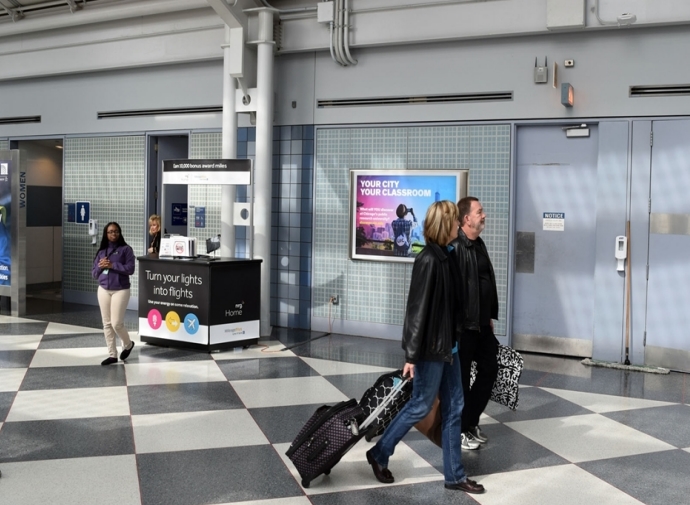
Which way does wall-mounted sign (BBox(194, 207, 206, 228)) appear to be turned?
toward the camera

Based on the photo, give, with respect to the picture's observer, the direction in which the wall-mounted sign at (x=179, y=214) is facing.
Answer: facing the viewer

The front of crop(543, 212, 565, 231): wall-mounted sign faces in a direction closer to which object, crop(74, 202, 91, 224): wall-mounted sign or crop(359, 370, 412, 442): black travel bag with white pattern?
the black travel bag with white pattern

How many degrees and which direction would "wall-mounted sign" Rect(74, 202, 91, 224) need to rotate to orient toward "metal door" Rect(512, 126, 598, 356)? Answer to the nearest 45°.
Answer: approximately 45° to its left

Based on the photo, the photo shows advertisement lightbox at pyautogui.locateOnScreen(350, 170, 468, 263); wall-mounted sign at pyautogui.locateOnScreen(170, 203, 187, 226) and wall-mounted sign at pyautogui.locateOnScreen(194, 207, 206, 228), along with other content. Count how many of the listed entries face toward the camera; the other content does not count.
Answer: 3

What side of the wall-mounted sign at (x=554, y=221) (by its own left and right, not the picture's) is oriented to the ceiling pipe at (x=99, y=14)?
right

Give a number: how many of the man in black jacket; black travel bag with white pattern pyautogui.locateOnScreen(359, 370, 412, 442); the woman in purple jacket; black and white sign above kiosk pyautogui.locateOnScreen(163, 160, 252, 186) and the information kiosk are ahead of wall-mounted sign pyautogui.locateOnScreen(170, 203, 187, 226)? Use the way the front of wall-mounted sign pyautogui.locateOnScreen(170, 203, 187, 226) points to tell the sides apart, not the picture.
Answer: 5

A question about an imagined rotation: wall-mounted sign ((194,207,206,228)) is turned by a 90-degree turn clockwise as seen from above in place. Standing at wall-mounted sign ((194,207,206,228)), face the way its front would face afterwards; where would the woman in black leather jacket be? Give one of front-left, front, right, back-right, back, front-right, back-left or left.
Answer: left

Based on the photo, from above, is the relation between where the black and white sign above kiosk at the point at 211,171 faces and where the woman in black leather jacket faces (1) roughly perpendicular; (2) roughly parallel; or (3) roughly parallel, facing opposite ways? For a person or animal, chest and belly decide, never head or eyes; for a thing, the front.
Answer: roughly perpendicular

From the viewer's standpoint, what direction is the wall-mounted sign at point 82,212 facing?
toward the camera

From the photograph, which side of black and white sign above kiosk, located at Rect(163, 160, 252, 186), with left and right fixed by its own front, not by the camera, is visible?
front

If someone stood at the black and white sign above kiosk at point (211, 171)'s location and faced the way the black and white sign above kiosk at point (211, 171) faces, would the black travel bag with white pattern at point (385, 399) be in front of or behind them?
in front

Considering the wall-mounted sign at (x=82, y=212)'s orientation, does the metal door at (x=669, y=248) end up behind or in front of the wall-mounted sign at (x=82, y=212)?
in front

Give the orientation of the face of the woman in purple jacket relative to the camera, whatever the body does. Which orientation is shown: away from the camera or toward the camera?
toward the camera

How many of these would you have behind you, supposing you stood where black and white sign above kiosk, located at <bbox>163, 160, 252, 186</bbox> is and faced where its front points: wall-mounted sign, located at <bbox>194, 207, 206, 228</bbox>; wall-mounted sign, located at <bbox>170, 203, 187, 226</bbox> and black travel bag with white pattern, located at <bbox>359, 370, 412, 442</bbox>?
2

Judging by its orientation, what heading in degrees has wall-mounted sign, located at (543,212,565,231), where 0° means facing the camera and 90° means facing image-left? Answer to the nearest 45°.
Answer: approximately 0°

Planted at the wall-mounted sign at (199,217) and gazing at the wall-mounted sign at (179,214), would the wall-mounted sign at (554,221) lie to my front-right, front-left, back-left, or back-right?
back-right

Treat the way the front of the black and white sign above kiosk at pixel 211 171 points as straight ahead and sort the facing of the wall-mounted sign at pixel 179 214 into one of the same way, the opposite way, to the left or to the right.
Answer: the same way
